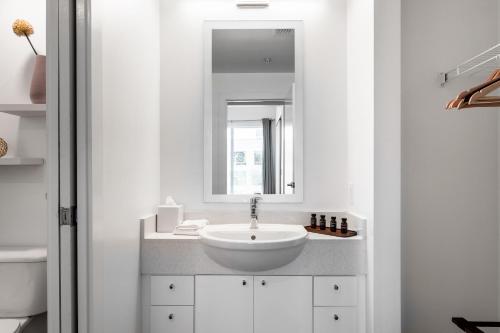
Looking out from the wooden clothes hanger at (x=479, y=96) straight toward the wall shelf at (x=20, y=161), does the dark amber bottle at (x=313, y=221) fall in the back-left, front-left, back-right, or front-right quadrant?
front-right

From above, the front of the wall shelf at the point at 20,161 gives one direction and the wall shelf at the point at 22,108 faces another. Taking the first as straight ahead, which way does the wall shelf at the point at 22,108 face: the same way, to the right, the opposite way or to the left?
the same way

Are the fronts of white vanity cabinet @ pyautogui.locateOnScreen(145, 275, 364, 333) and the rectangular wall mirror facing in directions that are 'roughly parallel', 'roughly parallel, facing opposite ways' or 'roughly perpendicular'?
roughly parallel

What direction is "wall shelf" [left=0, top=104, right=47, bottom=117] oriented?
toward the camera

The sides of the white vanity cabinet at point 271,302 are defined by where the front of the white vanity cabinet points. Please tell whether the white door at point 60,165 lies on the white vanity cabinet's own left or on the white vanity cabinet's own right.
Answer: on the white vanity cabinet's own right

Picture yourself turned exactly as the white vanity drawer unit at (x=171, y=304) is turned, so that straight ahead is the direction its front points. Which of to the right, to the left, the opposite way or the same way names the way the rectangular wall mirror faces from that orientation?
the same way

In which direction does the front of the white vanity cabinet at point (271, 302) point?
toward the camera

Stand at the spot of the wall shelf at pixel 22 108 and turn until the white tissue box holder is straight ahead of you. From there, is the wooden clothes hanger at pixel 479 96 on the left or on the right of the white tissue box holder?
right

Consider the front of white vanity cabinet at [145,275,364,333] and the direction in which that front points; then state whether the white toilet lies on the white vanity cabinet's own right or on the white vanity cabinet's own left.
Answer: on the white vanity cabinet's own right

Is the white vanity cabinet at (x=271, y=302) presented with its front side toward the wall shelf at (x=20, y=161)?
no

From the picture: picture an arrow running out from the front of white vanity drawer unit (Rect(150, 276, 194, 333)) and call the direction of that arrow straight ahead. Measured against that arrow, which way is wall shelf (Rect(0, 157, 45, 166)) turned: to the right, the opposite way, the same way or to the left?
the same way
